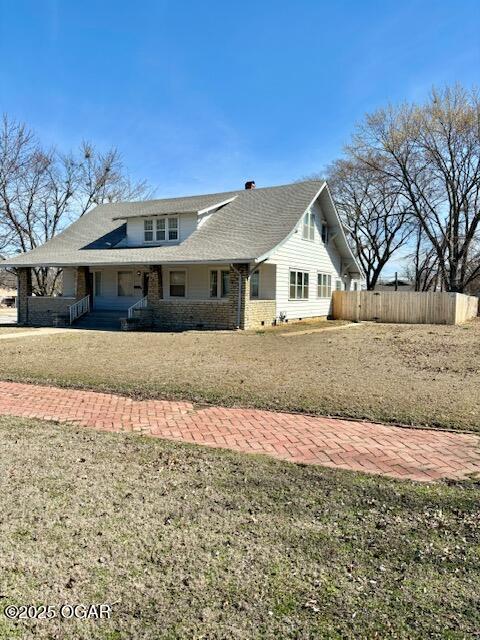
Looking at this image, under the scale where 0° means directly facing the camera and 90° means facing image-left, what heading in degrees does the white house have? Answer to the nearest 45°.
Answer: approximately 45°

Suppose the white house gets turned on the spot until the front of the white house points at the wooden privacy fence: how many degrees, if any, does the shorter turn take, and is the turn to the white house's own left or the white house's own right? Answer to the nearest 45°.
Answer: approximately 135° to the white house's own left

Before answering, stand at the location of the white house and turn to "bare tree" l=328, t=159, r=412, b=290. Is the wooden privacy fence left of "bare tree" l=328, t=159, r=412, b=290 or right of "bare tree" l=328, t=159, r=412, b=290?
right

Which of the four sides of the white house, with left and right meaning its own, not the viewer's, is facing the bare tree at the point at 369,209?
back
